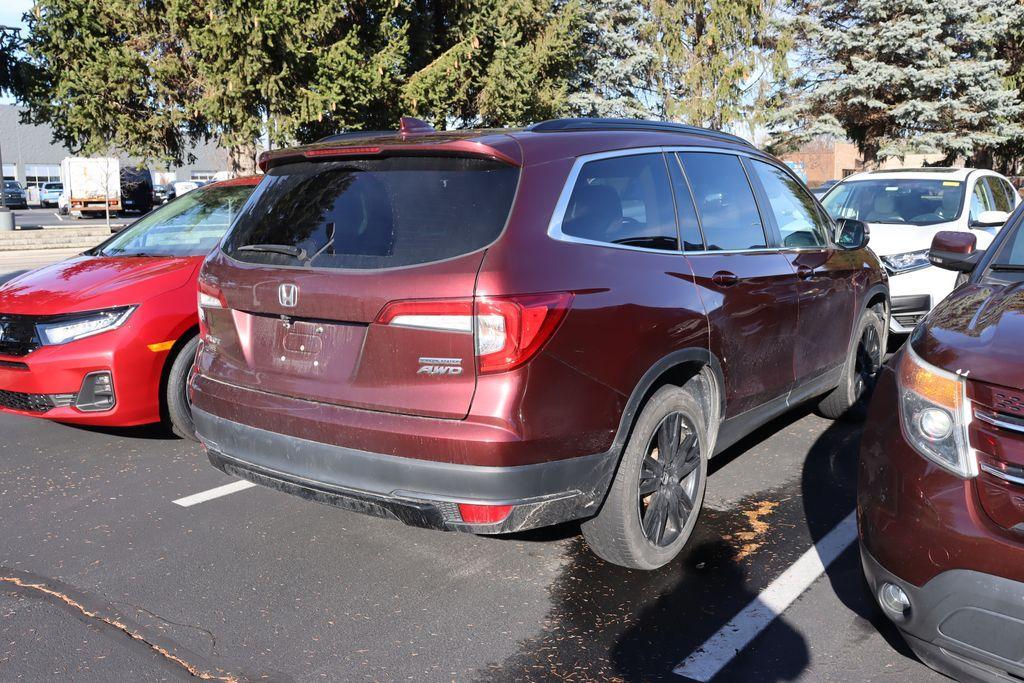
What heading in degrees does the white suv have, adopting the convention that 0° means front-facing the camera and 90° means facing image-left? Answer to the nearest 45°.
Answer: approximately 45°

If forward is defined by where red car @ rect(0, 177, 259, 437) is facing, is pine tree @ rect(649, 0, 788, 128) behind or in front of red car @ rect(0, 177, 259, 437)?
behind

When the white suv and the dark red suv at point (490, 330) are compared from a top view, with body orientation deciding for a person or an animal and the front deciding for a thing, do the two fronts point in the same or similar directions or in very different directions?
very different directions

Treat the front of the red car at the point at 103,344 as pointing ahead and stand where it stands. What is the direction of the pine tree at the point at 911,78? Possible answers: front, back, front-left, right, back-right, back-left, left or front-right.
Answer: back

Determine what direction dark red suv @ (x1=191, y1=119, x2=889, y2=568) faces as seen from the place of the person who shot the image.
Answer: facing away from the viewer and to the right of the viewer

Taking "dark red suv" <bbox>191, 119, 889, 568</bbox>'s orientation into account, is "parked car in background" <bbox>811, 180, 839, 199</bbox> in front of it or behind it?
in front

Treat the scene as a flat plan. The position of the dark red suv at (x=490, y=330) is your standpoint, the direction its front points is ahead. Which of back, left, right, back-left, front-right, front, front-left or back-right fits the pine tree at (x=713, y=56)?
front-left

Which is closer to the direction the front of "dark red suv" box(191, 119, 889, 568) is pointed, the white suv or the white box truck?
the white suv

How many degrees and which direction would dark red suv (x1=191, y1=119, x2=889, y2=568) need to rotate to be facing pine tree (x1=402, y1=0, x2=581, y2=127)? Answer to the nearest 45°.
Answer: approximately 45° to its left

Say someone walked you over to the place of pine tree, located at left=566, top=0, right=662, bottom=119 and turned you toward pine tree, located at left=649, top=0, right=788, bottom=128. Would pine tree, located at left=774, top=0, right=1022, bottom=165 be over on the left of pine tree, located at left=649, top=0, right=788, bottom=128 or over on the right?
right
